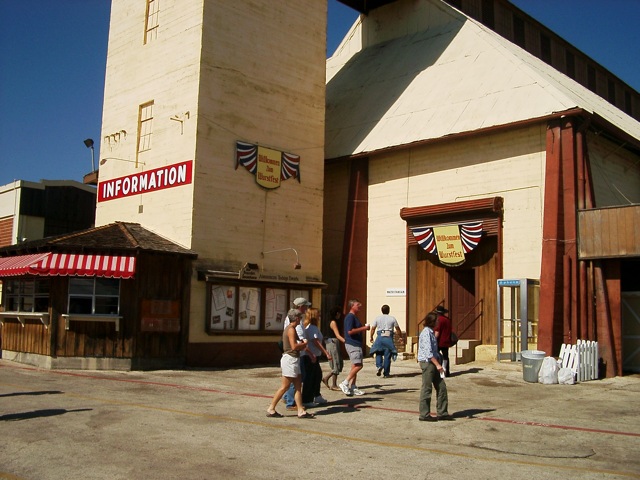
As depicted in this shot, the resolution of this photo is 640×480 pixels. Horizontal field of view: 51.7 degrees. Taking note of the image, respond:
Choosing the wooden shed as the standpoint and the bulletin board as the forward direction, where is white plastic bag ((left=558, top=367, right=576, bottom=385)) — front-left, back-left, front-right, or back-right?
front-right

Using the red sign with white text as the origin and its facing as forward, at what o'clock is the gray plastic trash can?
The gray plastic trash can is roughly at 9 o'clock from the red sign with white text.

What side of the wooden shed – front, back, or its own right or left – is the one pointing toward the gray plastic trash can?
left

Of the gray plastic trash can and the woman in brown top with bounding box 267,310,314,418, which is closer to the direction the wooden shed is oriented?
the woman in brown top

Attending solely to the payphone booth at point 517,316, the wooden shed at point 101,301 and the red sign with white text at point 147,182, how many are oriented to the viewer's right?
0

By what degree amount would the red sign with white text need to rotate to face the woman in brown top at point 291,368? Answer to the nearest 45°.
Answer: approximately 45° to its left

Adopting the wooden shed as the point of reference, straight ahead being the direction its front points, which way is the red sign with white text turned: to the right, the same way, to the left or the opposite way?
the same way

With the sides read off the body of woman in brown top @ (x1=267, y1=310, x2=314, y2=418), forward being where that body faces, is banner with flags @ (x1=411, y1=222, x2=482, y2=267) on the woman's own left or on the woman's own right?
on the woman's own left

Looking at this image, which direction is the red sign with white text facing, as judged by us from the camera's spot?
facing the viewer and to the left of the viewer

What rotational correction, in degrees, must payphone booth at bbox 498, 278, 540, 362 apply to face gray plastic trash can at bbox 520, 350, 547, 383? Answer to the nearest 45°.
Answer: approximately 45° to its left

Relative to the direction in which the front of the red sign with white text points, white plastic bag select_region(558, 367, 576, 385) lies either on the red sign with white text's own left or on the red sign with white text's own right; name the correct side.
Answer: on the red sign with white text's own left
